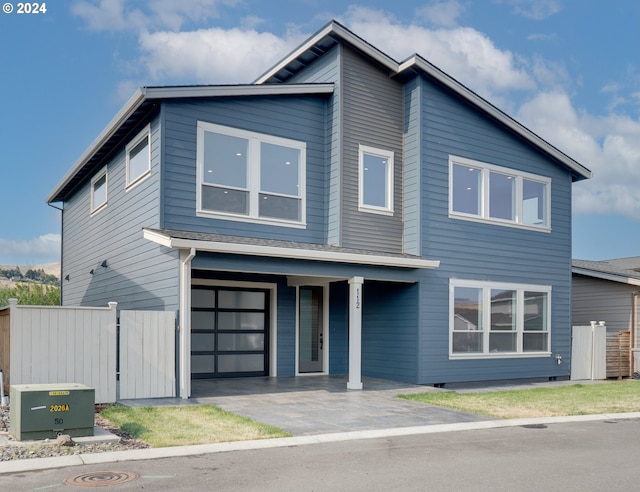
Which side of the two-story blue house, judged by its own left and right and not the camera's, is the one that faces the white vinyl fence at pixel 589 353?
left

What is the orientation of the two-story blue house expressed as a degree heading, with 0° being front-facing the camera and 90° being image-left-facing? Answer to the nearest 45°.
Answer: approximately 315°

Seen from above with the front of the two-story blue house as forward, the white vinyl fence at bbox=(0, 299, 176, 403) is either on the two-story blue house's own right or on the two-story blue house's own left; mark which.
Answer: on the two-story blue house's own right

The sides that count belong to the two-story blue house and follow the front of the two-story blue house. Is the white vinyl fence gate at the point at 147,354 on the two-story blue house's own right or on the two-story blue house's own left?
on the two-story blue house's own right

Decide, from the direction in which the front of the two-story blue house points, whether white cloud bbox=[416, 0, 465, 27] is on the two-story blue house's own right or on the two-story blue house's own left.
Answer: on the two-story blue house's own left

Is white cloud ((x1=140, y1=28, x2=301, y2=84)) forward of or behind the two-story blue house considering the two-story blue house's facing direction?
behind
